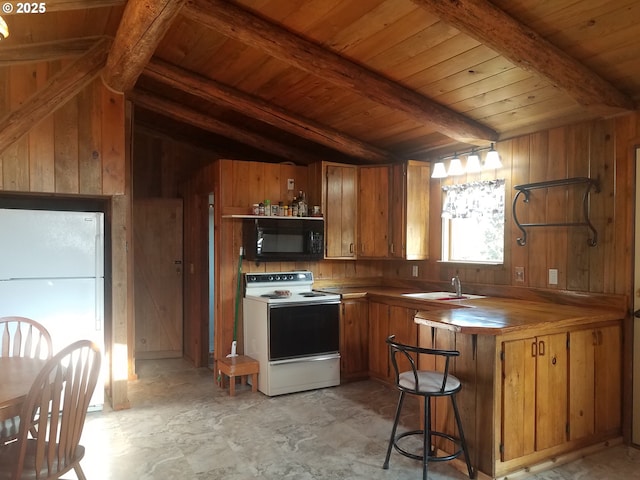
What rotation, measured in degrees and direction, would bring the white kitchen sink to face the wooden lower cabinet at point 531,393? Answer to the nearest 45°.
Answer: approximately 90° to its left

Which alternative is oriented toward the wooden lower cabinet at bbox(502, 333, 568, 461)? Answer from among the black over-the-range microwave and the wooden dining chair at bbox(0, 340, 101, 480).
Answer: the black over-the-range microwave

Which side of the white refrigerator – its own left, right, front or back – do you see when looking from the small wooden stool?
left

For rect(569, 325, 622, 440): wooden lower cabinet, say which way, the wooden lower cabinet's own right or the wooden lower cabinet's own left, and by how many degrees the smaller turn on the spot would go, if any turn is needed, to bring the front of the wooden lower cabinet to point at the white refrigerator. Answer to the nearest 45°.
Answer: approximately 90° to the wooden lower cabinet's own right

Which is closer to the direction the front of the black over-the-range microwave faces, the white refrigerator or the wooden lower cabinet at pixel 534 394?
the wooden lower cabinet

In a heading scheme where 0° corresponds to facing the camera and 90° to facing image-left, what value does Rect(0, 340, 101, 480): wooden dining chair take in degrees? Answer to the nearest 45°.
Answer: approximately 135°

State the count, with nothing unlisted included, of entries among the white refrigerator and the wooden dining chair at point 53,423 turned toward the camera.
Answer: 1

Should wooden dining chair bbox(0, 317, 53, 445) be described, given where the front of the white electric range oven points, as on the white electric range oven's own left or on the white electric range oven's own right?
on the white electric range oven's own right

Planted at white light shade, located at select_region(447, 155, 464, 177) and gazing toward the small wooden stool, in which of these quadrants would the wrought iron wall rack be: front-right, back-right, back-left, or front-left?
back-left

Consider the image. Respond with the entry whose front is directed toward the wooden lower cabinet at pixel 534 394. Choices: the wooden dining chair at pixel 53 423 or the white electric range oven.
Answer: the white electric range oven
